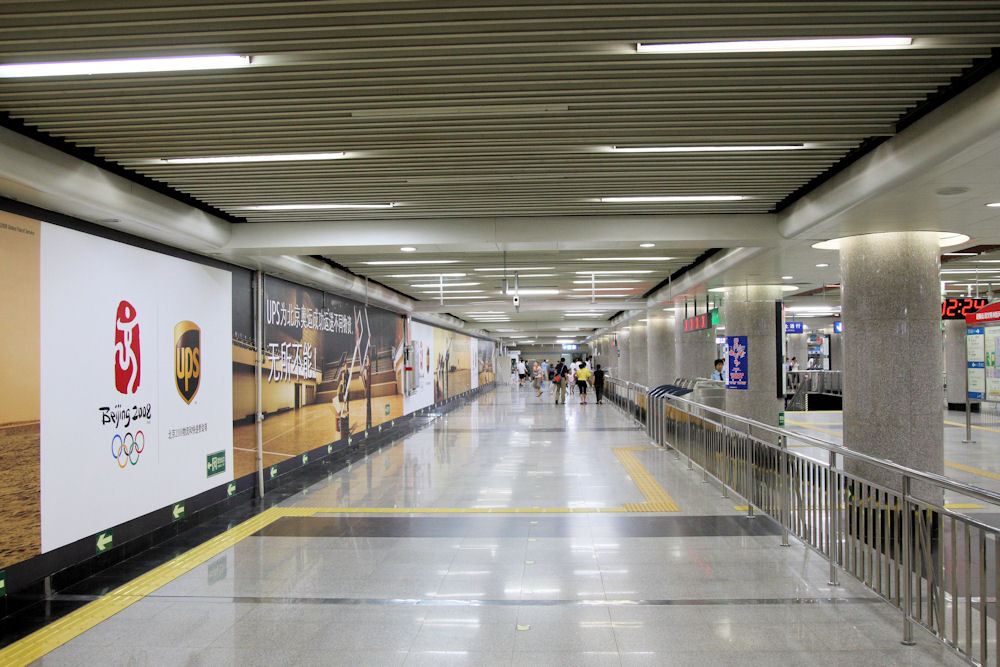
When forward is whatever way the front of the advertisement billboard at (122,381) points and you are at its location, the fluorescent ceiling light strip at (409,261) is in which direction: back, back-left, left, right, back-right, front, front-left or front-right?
left

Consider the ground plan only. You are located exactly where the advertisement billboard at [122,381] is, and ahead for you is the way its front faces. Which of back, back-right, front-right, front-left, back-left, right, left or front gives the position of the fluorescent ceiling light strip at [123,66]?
front-right

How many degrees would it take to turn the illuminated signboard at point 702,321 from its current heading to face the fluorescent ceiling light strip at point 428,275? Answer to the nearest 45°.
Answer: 0° — it already faces it

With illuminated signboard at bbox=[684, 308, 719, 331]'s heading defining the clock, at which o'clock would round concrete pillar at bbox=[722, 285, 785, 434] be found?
The round concrete pillar is roughly at 10 o'clock from the illuminated signboard.

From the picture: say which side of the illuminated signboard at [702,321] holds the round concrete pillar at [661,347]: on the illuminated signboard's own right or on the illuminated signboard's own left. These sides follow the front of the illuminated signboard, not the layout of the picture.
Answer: on the illuminated signboard's own right

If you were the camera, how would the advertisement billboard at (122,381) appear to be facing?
facing the viewer and to the right of the viewer

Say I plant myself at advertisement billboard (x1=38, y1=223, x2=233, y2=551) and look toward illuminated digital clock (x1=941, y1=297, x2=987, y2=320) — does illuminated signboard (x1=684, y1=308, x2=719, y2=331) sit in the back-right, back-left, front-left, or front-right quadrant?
front-left

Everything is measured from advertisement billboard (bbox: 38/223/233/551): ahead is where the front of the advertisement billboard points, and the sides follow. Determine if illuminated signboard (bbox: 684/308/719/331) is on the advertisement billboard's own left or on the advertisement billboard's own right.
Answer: on the advertisement billboard's own left

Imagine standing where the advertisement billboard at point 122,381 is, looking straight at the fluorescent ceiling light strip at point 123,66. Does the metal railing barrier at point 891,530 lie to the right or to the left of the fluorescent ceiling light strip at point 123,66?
left

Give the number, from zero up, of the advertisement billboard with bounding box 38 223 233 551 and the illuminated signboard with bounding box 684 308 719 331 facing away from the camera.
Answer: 0

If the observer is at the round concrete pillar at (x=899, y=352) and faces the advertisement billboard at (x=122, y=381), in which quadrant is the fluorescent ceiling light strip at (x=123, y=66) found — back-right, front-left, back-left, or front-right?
front-left

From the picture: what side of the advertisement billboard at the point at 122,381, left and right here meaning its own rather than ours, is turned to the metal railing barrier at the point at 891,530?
front
